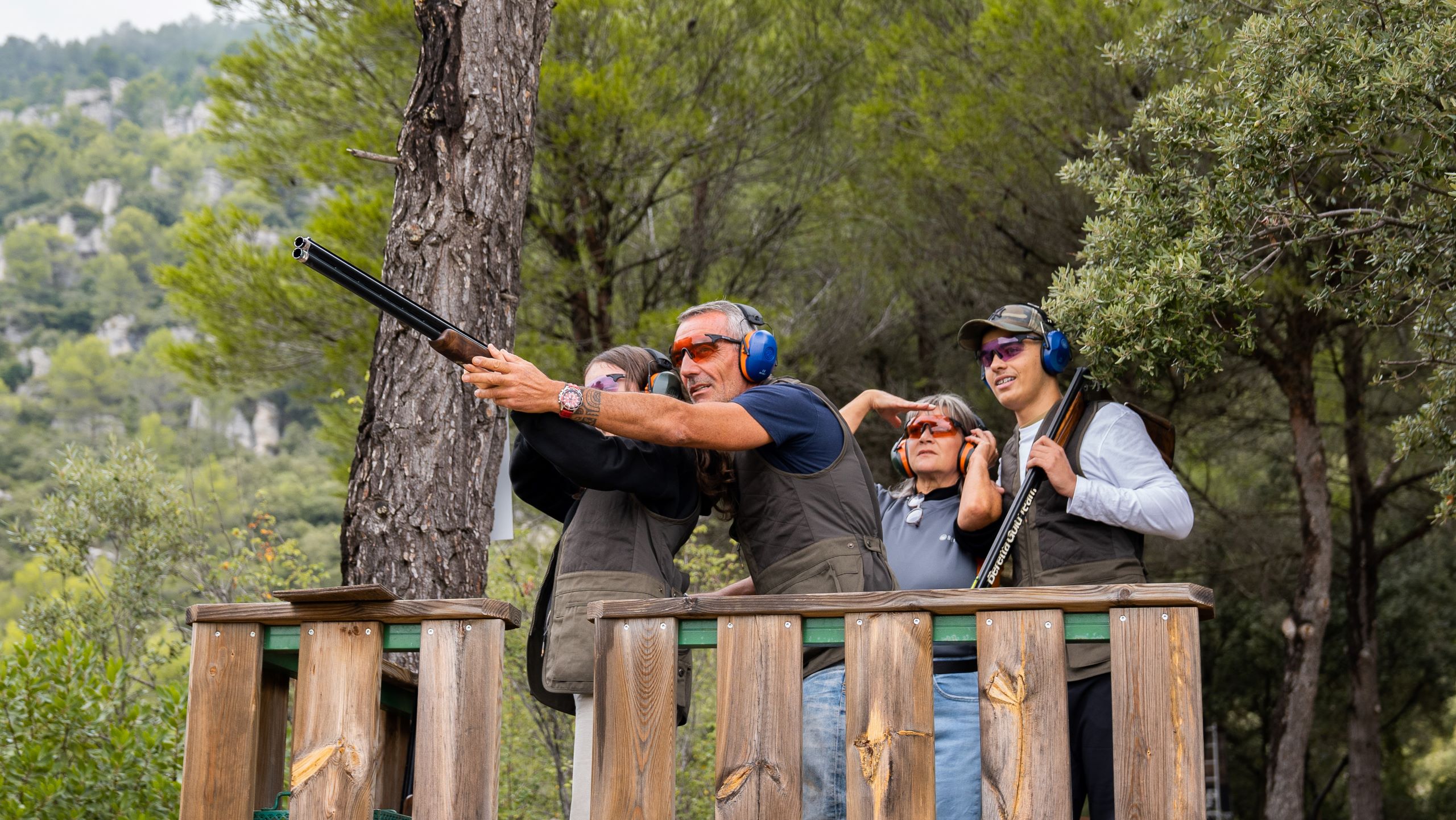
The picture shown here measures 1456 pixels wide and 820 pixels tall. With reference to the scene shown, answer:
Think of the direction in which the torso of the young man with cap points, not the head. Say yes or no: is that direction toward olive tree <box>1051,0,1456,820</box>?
no

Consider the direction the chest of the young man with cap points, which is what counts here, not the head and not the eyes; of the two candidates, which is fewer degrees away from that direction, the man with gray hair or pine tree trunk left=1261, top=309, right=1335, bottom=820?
the man with gray hair

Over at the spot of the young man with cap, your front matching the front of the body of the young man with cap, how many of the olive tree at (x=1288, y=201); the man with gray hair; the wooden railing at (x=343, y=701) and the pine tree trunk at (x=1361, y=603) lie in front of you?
2

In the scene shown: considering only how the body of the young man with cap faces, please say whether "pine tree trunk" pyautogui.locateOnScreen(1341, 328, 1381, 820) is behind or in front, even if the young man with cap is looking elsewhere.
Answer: behind

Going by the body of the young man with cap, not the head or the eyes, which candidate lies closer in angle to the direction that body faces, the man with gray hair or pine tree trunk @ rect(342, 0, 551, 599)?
the man with gray hair

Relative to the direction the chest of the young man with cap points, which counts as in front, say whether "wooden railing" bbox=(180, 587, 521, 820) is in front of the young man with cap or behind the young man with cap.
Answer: in front

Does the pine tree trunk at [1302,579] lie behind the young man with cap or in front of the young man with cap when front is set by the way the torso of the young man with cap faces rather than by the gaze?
behind

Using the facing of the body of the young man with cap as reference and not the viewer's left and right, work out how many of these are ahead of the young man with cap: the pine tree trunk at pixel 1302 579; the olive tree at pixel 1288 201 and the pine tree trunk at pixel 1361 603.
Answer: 0

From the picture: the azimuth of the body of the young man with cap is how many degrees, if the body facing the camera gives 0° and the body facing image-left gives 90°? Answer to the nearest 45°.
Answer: approximately 45°

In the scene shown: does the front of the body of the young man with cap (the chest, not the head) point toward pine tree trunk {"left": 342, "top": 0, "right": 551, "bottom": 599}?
no
